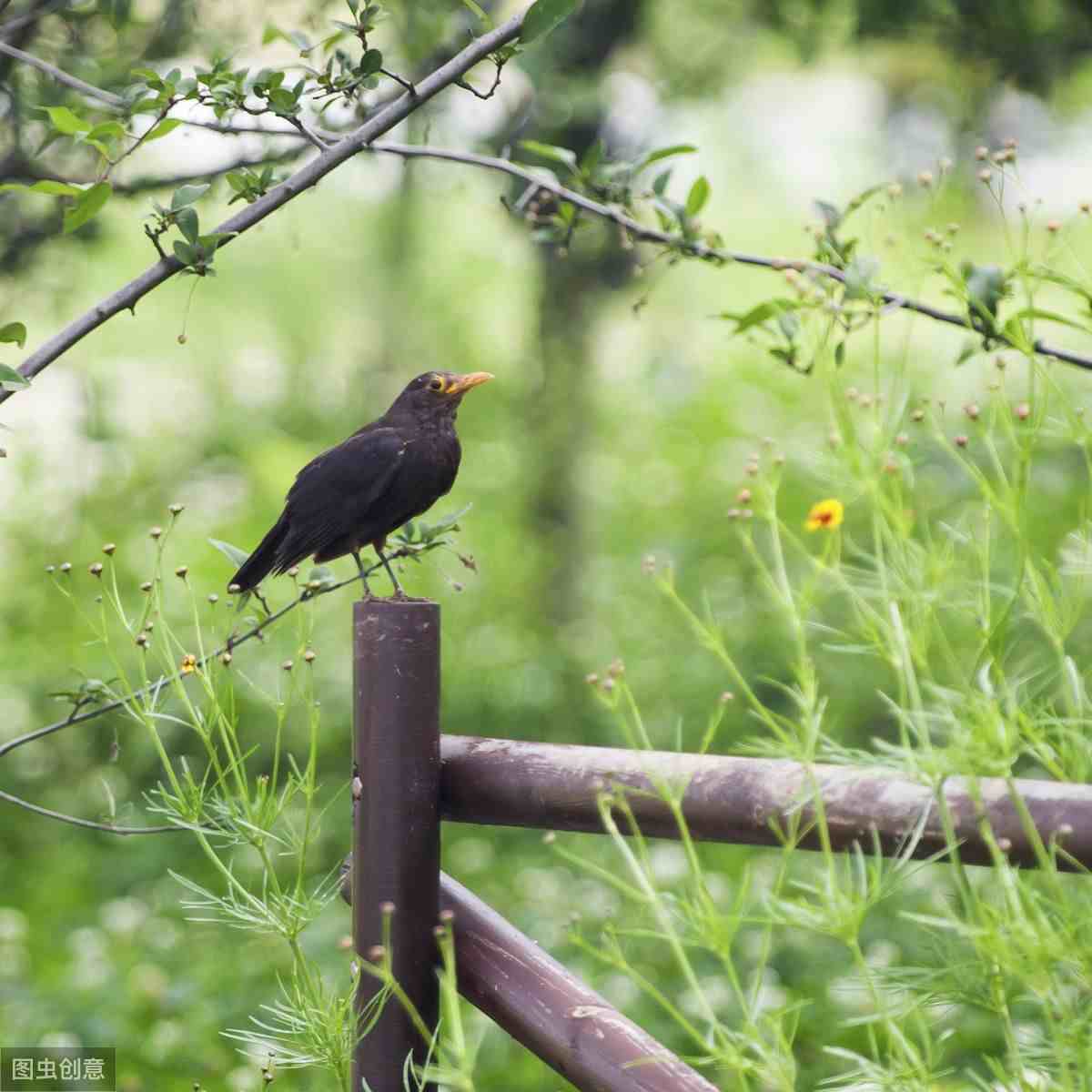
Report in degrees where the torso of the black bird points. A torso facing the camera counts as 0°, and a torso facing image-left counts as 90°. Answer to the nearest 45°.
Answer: approximately 270°
